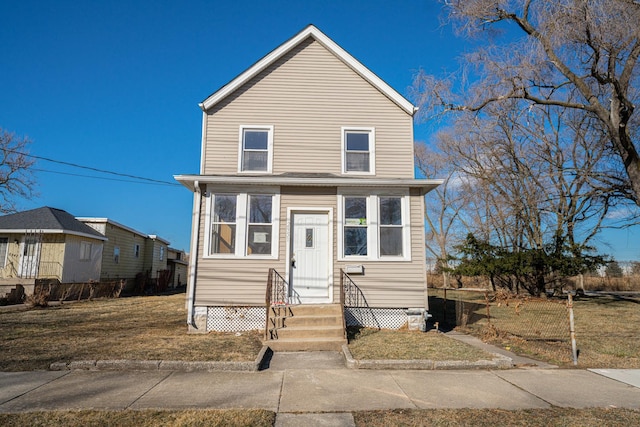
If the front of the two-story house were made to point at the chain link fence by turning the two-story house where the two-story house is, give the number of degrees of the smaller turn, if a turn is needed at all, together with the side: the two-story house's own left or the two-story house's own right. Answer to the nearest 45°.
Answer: approximately 90° to the two-story house's own left

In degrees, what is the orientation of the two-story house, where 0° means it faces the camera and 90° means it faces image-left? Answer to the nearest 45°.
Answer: approximately 0°
